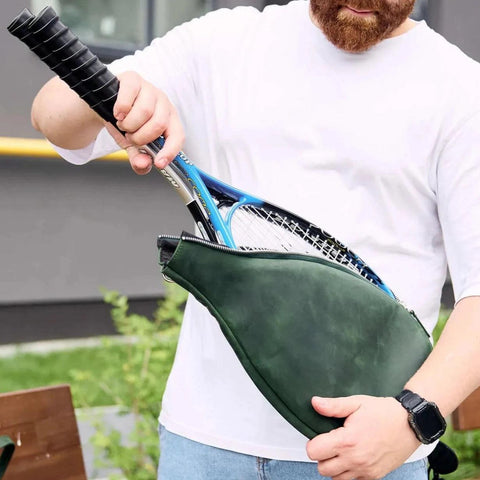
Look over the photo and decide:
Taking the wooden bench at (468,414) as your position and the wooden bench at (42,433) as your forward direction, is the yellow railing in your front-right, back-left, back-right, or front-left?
front-right

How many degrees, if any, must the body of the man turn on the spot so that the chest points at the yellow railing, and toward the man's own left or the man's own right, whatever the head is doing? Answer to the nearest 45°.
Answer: approximately 135° to the man's own right

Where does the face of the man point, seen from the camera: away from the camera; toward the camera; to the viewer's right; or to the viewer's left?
toward the camera

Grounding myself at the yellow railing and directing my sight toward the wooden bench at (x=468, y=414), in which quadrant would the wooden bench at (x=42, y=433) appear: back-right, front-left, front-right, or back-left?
front-right

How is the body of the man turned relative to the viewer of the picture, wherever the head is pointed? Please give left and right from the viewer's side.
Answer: facing the viewer
